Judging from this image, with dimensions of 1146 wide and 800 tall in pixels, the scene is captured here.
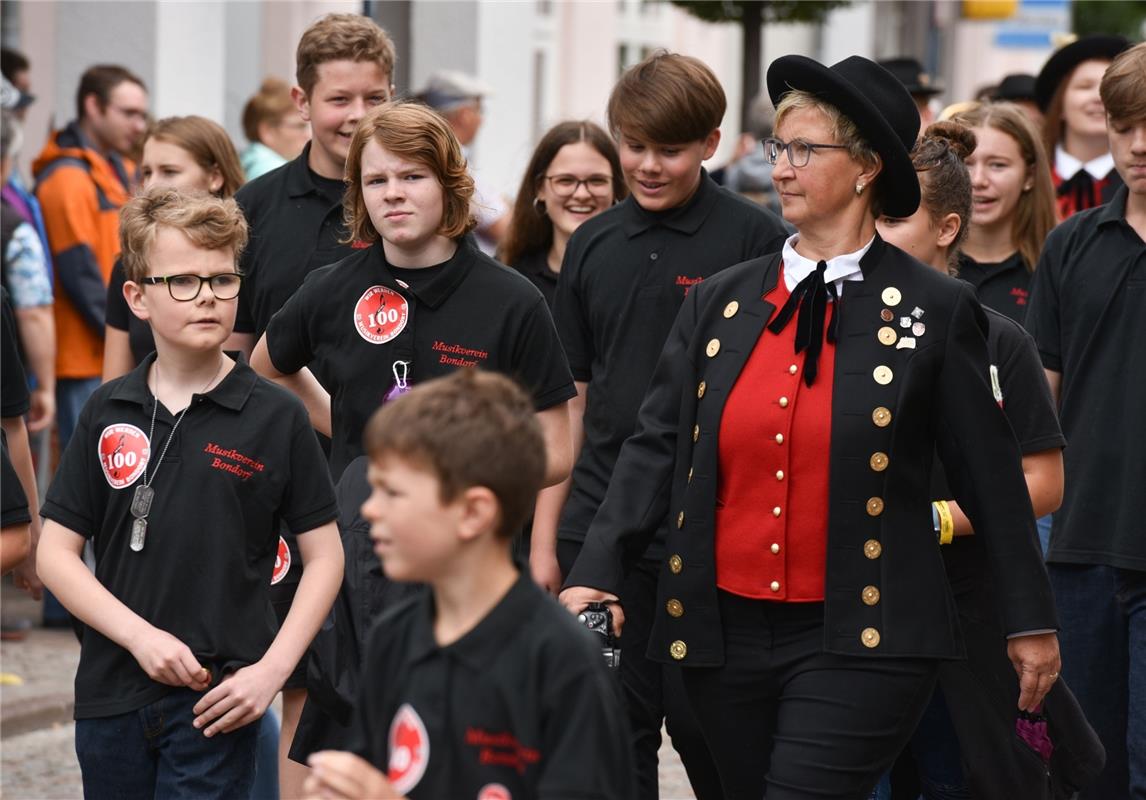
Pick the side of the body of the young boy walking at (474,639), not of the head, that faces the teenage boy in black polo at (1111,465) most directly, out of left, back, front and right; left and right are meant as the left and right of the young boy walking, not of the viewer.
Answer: back

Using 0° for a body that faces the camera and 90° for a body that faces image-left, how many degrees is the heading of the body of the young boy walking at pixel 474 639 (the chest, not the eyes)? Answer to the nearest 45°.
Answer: approximately 45°

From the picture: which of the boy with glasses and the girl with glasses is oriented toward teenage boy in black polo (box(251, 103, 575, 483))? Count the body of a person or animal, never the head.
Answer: the girl with glasses

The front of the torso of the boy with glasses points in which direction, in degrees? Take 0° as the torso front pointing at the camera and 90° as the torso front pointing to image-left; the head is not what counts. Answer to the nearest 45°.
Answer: approximately 0°

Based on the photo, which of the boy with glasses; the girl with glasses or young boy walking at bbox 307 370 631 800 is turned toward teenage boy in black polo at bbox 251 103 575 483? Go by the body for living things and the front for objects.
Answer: the girl with glasses

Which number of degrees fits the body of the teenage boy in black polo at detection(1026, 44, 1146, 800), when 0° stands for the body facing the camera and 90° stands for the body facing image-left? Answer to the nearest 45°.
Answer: approximately 0°

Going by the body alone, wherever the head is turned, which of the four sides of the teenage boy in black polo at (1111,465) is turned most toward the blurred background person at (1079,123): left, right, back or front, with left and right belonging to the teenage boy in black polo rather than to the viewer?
back

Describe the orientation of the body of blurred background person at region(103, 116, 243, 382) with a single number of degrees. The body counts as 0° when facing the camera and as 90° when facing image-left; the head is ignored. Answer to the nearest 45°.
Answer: approximately 45°

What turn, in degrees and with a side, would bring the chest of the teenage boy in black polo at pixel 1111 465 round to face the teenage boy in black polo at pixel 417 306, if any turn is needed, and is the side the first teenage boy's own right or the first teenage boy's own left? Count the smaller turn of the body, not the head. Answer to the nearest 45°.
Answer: approximately 45° to the first teenage boy's own right

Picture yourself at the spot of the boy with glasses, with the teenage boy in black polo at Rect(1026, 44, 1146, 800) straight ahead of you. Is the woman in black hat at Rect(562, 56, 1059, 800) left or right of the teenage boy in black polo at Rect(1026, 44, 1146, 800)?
right

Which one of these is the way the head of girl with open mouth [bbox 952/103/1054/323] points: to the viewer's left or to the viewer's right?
to the viewer's left
